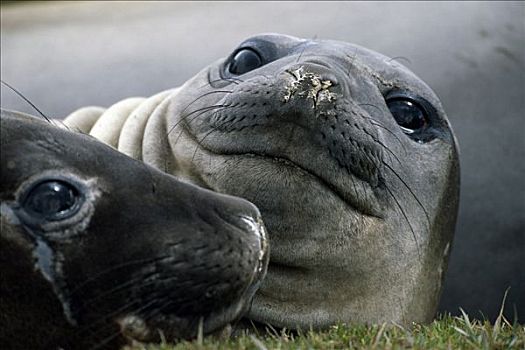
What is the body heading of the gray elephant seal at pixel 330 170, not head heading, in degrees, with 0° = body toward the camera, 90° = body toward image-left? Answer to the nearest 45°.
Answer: approximately 0°

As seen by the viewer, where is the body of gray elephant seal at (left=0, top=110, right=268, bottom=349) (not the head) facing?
to the viewer's right
